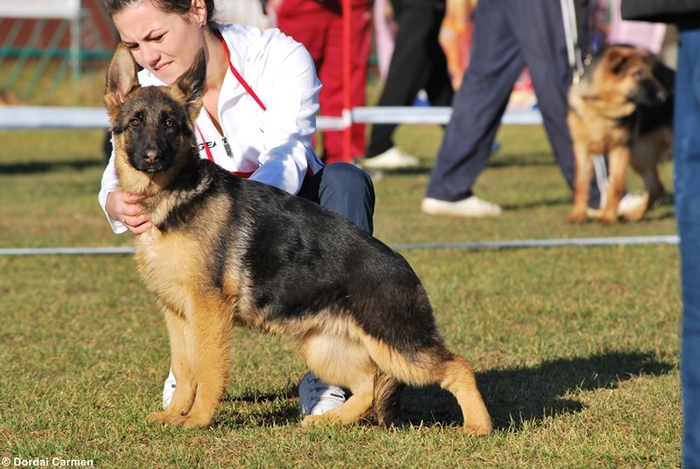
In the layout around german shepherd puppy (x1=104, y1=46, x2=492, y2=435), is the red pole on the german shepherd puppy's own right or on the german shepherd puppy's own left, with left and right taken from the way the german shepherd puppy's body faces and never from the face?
on the german shepherd puppy's own right

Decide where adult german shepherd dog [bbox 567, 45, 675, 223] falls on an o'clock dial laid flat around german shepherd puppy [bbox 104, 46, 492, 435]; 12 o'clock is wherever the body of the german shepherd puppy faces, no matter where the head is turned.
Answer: The adult german shepherd dog is roughly at 4 o'clock from the german shepherd puppy.

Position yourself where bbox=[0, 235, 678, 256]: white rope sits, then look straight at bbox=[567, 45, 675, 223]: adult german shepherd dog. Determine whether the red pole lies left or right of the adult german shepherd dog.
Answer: left

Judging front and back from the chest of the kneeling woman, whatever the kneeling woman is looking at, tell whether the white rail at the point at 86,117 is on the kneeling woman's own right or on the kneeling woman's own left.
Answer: on the kneeling woman's own right

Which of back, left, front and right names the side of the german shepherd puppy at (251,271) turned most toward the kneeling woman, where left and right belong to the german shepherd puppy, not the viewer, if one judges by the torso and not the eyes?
right

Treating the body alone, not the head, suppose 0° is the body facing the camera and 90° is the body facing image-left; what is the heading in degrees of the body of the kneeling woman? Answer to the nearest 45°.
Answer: approximately 45°

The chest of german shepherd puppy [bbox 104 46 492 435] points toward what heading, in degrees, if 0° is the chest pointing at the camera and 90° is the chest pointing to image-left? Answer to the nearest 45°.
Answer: approximately 90°
